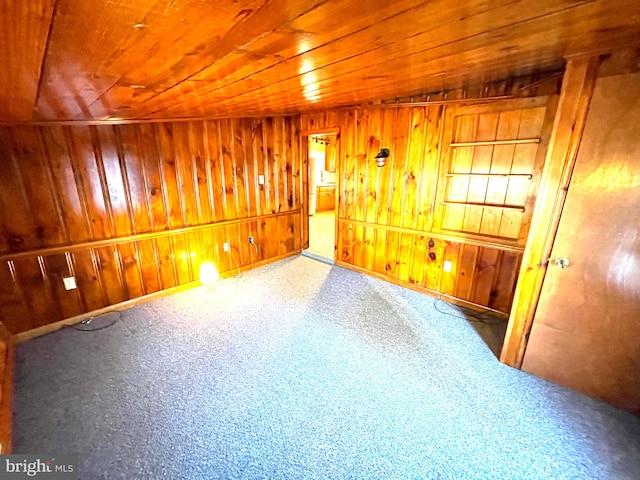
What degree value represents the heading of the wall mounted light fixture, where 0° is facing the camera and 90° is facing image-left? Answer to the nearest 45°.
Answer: approximately 45°

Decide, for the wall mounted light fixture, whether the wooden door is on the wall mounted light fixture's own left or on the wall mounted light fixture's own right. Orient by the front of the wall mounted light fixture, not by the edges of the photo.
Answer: on the wall mounted light fixture's own left
